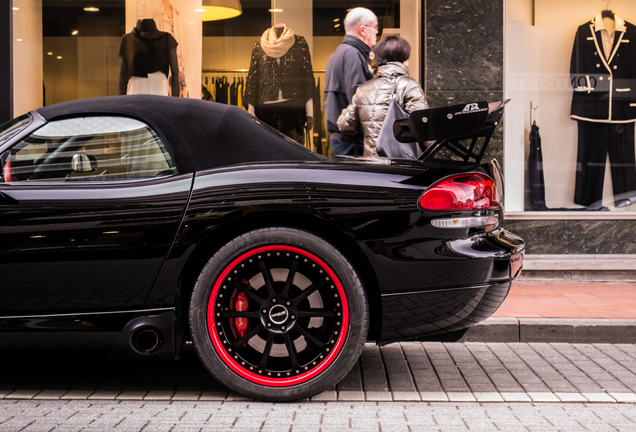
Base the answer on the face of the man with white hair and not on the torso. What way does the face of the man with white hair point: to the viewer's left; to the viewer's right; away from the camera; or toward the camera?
to the viewer's right

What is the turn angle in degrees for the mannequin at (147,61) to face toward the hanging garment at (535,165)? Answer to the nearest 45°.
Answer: approximately 90° to its left

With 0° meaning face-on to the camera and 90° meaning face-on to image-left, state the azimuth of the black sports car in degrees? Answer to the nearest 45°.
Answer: approximately 90°

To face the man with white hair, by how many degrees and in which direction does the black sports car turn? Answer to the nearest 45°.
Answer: approximately 90° to its right

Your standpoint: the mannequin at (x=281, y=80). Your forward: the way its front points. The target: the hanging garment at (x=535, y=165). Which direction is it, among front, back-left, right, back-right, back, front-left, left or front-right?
left

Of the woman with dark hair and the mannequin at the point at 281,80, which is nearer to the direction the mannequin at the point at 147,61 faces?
the woman with dark hair

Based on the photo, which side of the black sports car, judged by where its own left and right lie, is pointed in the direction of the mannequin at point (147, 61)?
right

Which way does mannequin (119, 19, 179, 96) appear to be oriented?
toward the camera

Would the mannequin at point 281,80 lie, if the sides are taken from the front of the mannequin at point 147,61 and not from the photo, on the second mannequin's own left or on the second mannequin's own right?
on the second mannequin's own left

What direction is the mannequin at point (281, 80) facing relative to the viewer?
toward the camera

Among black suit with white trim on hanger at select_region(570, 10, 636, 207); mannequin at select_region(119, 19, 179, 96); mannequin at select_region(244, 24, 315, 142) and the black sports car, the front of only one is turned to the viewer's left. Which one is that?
the black sports car
